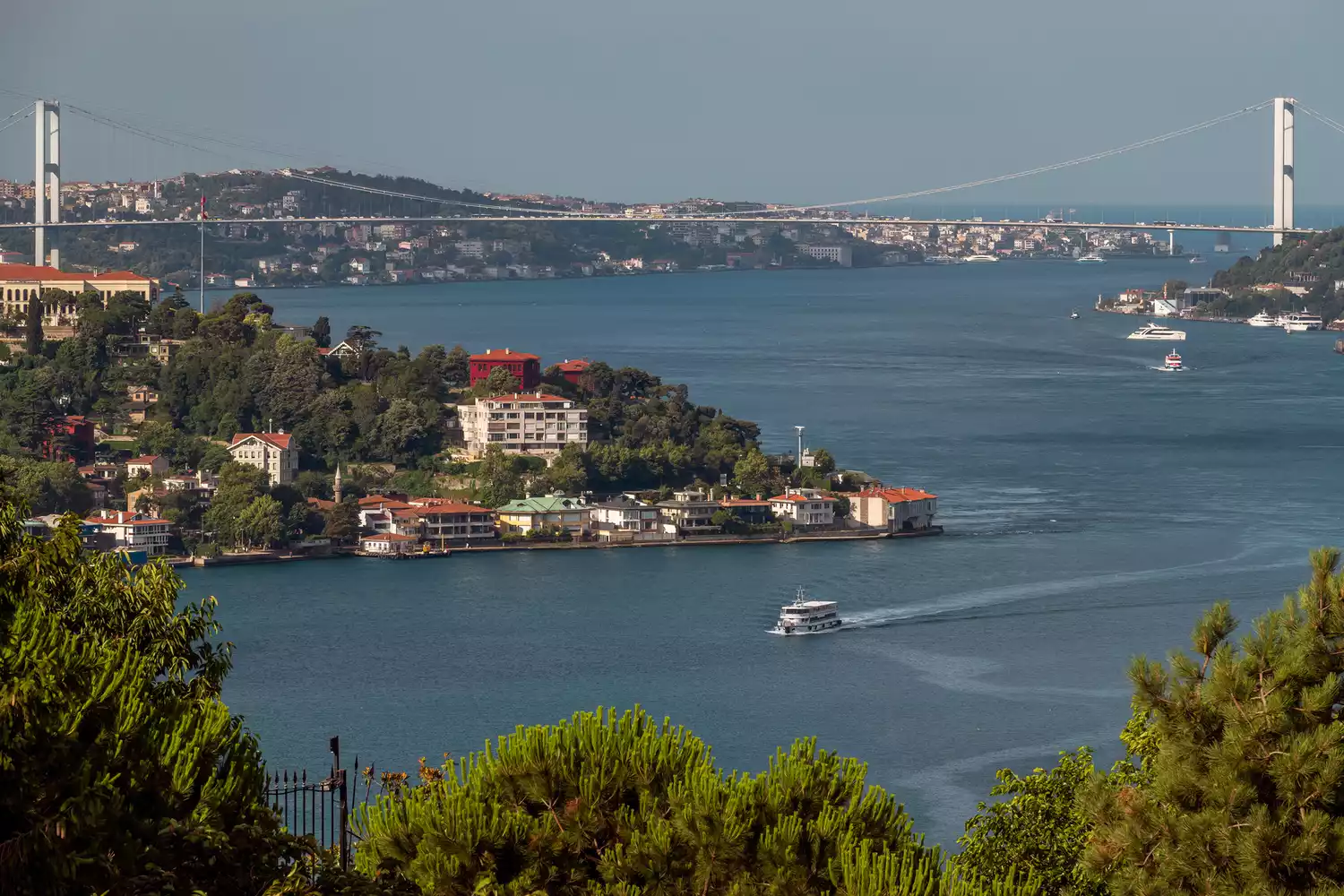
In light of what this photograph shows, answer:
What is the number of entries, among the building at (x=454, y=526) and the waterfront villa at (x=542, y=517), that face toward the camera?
2

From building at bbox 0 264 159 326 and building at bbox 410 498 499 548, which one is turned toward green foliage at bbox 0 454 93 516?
building at bbox 0 264 159 326

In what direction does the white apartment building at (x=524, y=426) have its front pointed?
toward the camera

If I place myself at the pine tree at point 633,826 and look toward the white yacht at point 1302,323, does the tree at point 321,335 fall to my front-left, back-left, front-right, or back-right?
front-left

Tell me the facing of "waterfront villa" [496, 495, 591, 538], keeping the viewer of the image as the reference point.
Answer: facing the viewer

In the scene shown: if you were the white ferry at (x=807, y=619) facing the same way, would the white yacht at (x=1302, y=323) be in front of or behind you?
behind

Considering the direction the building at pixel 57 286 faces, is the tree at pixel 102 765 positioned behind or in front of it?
in front

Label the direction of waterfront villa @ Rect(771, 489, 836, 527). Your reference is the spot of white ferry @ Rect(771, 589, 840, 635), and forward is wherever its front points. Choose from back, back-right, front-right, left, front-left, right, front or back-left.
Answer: back-right

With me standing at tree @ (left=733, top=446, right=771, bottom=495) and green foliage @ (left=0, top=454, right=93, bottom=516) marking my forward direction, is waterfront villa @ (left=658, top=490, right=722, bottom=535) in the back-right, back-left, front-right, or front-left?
front-left

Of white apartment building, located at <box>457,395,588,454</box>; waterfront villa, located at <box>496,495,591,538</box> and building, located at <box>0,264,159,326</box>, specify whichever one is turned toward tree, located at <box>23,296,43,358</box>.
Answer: the building

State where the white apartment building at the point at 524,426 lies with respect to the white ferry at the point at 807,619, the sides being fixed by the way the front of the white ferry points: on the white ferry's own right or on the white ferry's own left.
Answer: on the white ferry's own right

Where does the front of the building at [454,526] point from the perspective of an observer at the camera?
facing the viewer

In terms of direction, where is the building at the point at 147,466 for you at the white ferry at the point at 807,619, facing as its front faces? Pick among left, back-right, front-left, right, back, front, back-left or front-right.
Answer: right

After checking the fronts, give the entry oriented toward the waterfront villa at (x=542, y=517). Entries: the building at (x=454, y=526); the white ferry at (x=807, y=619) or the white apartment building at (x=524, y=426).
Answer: the white apartment building

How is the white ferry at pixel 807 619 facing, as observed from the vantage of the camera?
facing the viewer and to the left of the viewer

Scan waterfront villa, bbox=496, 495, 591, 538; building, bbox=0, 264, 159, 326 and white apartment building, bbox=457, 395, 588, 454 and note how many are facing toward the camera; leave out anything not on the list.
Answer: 3
